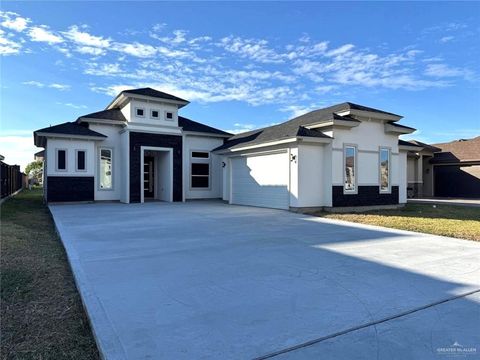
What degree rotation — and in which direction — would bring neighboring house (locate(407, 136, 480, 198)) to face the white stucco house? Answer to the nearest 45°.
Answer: approximately 45° to its right

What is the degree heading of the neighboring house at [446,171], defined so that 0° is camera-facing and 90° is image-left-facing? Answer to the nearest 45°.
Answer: approximately 0°
